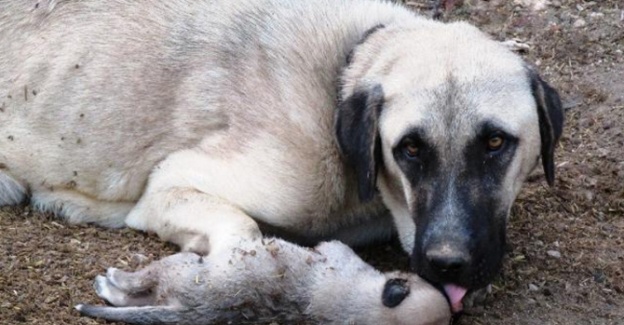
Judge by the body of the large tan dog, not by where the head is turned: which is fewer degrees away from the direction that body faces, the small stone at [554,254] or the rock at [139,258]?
the small stone

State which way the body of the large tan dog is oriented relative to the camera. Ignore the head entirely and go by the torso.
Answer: to the viewer's right

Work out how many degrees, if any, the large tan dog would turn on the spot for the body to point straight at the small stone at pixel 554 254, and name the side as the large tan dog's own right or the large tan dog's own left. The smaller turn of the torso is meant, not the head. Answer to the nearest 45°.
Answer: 0° — it already faces it

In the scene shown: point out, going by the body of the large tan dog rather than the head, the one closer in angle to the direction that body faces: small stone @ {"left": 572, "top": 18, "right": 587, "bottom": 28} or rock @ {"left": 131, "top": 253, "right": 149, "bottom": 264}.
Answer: the small stone

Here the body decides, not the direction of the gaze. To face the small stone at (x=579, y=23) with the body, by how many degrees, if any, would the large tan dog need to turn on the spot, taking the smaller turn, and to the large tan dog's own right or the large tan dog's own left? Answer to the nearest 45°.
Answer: approximately 45° to the large tan dog's own left

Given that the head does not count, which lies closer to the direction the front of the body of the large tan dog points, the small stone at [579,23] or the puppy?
the small stone

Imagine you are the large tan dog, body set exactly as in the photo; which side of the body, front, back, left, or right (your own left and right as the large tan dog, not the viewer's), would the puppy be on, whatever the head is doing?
right

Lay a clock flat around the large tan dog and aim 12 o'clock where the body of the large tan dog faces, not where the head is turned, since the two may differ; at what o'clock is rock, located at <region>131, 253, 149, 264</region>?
The rock is roughly at 5 o'clock from the large tan dog.
